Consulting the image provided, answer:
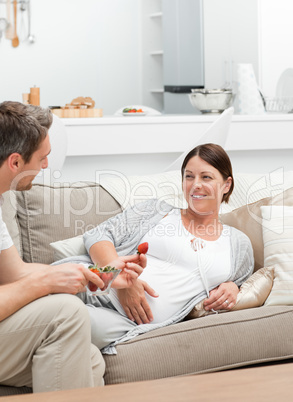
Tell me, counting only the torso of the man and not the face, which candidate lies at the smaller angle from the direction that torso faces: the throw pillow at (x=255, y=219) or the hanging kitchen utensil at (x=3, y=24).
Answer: the throw pillow

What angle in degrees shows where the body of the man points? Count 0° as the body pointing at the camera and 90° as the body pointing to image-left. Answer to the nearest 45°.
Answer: approximately 270°

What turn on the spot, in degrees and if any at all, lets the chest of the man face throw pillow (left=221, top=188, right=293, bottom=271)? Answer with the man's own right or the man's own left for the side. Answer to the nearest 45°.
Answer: approximately 45° to the man's own left

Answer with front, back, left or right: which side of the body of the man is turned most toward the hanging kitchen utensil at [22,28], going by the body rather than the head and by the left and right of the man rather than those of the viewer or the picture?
left

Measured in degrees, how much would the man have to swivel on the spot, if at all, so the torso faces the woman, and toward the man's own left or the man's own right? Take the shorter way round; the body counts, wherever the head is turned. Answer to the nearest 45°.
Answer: approximately 45° to the man's own left

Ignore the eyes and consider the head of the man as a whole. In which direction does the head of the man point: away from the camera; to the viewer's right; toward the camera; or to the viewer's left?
to the viewer's right
